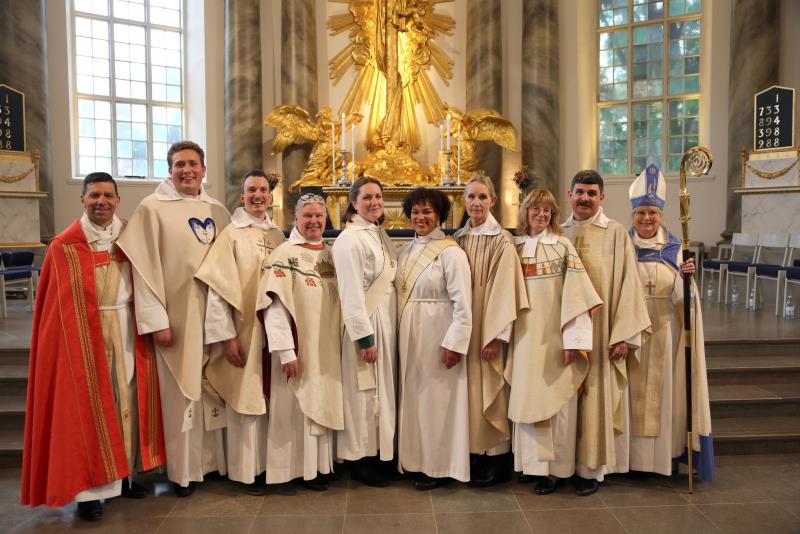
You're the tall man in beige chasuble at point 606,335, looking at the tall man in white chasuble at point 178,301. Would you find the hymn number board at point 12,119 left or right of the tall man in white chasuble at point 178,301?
right

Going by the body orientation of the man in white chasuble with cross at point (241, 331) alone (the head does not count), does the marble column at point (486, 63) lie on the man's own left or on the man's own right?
on the man's own left

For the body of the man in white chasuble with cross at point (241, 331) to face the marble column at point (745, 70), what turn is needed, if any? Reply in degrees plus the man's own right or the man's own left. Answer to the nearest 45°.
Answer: approximately 90° to the man's own left

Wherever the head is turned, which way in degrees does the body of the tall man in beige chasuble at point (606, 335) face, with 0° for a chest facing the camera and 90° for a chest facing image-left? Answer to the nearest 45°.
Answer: approximately 45°

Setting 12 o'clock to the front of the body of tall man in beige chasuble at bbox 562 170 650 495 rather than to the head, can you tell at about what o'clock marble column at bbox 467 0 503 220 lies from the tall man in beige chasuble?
The marble column is roughly at 4 o'clock from the tall man in beige chasuble.

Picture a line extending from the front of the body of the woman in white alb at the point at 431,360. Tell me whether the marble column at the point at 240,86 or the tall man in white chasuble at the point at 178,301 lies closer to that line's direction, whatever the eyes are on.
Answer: the tall man in white chasuble

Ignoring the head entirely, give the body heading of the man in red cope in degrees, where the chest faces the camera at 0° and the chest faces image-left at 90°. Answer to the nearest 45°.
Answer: approximately 315°

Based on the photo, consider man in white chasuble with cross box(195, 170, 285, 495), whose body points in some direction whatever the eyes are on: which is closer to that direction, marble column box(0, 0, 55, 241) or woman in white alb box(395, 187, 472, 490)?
the woman in white alb

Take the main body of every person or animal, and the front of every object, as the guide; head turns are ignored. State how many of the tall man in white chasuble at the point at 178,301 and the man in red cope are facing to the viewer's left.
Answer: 0

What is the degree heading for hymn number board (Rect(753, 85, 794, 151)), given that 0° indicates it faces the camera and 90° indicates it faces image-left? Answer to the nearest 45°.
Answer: approximately 45°
